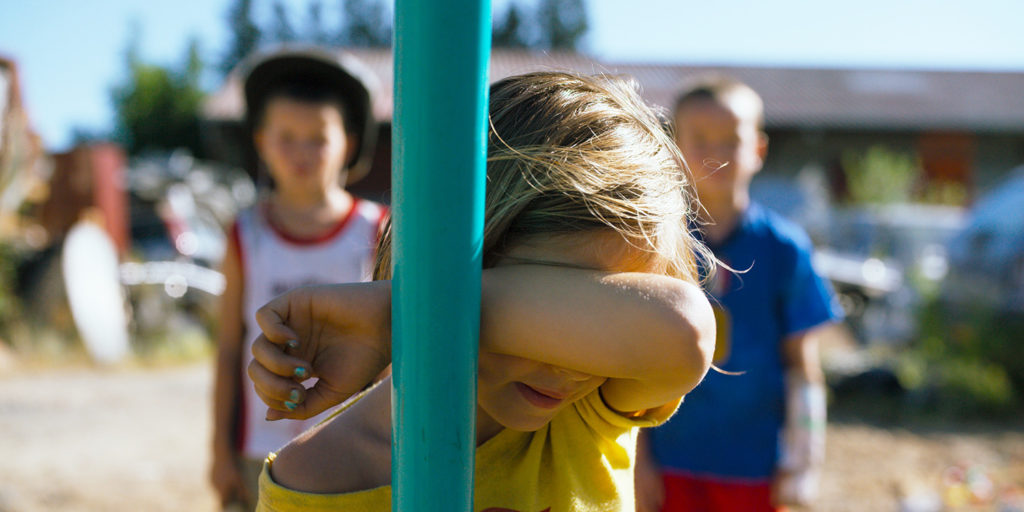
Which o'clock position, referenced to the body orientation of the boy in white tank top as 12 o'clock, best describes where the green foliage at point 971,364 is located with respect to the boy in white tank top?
The green foliage is roughly at 8 o'clock from the boy in white tank top.

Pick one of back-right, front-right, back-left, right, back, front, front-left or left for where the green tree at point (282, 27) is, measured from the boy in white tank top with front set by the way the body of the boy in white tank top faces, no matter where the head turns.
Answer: back

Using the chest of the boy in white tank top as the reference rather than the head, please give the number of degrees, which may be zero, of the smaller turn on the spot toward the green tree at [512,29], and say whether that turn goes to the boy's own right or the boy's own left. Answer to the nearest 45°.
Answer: approximately 180°

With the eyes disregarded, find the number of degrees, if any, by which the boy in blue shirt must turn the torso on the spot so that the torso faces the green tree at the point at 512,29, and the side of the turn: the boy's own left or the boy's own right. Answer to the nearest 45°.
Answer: approximately 135° to the boy's own right

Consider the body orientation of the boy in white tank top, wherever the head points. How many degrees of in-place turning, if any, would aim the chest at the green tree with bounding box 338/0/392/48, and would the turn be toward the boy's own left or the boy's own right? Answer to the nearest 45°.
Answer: approximately 180°

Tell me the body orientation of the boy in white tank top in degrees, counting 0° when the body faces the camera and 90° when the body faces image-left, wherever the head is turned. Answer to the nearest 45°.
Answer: approximately 0°

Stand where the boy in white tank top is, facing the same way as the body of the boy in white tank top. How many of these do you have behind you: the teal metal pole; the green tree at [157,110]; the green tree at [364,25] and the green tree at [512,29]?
3

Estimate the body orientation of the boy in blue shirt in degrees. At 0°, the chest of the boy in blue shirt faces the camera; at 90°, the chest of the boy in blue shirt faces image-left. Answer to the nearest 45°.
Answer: approximately 45°
